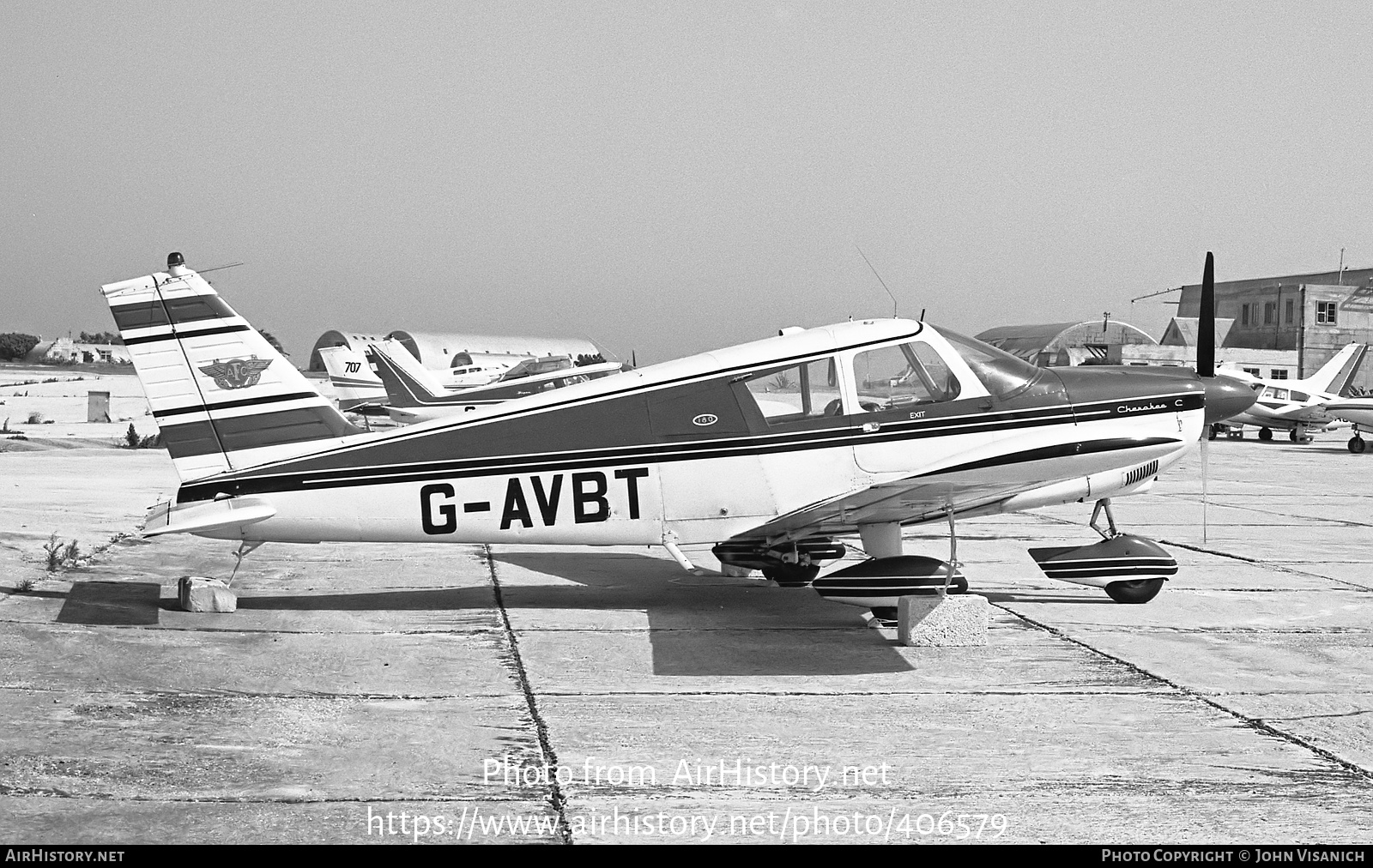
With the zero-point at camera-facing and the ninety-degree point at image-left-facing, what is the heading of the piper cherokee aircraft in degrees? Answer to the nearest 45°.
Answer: approximately 270°

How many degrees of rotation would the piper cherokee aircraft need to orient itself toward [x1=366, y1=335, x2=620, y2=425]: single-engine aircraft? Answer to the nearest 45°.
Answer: approximately 90° to its left

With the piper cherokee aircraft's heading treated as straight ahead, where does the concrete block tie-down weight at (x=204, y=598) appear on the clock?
The concrete block tie-down weight is roughly at 6 o'clock from the piper cherokee aircraft.

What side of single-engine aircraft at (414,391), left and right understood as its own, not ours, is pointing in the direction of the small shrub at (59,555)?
right

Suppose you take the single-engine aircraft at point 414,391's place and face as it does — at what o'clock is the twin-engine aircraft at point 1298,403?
the twin-engine aircraft at point 1298,403 is roughly at 12 o'clock from the single-engine aircraft at point 414,391.

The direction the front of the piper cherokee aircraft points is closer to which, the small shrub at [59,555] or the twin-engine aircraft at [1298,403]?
the twin-engine aircraft

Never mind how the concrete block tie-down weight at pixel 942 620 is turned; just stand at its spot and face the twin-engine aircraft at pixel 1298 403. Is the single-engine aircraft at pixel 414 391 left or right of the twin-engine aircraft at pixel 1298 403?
left

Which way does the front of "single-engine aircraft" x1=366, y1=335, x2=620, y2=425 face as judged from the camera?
facing to the right of the viewer

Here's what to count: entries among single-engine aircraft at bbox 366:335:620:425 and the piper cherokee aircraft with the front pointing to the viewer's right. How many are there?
2

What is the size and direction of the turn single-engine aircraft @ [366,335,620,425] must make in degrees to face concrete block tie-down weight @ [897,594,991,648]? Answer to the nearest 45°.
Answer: approximately 90° to its right
